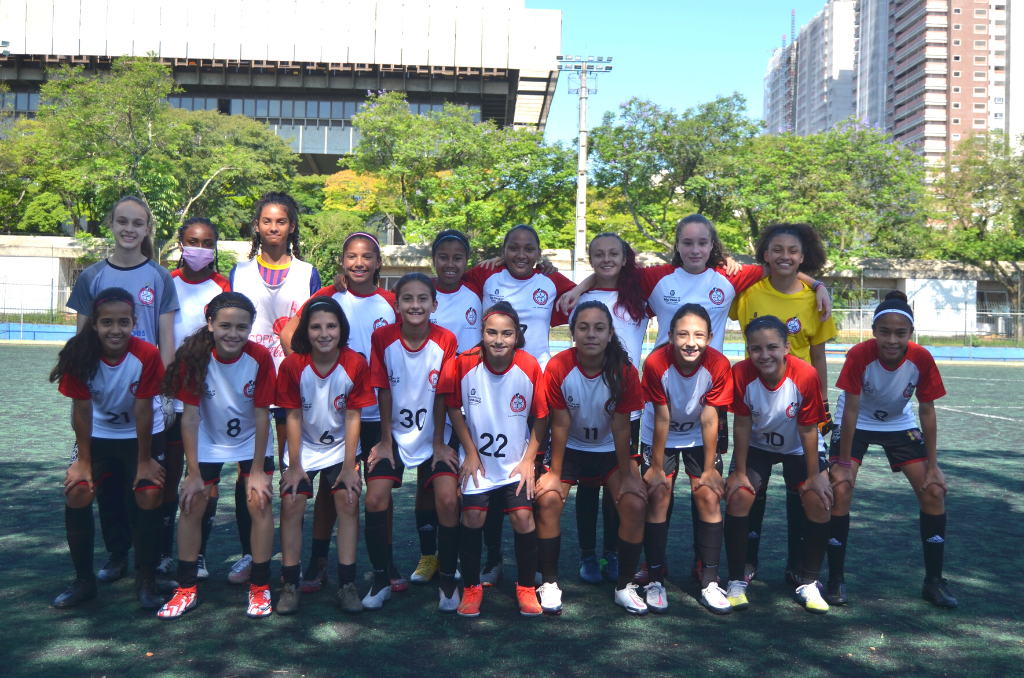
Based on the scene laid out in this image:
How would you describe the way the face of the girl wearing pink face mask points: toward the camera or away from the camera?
toward the camera

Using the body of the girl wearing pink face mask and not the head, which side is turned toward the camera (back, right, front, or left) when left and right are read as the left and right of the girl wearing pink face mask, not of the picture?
front
